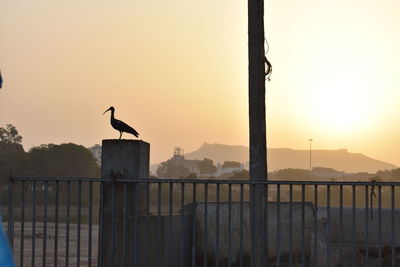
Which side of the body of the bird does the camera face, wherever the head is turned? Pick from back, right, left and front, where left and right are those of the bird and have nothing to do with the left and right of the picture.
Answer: left

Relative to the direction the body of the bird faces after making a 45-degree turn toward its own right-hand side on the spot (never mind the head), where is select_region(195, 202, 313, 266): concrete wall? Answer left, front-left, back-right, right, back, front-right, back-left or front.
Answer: right

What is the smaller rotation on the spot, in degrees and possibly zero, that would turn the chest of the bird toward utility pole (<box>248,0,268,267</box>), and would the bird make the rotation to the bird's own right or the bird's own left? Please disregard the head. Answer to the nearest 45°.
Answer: approximately 135° to the bird's own left
